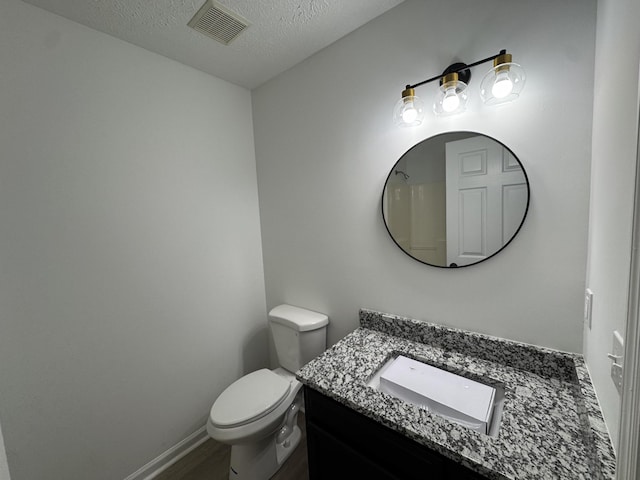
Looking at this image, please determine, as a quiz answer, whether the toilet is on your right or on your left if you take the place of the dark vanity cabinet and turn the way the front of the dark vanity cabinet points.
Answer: on your right

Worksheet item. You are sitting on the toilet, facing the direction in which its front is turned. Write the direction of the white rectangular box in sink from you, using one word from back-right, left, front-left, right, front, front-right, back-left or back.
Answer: left

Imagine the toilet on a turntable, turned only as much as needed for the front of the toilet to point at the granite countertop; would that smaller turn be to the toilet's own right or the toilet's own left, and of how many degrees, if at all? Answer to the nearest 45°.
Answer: approximately 90° to the toilet's own left

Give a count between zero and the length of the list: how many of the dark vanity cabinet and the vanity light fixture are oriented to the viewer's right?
0

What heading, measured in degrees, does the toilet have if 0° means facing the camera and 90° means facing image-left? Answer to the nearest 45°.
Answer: approximately 45°

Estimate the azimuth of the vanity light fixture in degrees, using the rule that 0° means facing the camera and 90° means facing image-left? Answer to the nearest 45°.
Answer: approximately 45°

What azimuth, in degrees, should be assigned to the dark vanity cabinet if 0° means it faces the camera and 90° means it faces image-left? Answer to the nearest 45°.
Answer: approximately 45°
